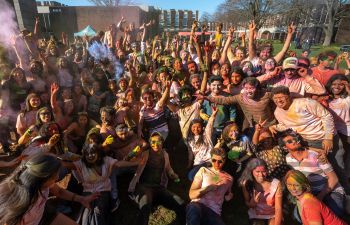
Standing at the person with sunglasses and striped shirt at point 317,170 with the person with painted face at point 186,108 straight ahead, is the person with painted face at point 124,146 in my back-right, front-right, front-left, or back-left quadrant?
front-left

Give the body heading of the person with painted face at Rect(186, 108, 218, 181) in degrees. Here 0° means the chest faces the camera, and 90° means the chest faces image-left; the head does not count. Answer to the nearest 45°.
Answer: approximately 0°

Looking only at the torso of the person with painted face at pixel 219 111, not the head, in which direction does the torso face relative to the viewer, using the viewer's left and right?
facing the viewer

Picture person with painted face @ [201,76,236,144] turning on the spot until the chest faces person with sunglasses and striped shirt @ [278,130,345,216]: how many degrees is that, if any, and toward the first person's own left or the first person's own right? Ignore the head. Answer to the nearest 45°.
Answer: approximately 45° to the first person's own left

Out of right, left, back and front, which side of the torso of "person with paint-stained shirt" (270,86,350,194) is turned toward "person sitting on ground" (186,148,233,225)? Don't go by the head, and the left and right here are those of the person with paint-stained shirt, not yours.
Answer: front

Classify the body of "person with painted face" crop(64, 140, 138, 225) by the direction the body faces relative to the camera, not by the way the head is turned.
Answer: toward the camera

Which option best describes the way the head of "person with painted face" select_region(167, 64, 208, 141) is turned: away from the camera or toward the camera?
toward the camera

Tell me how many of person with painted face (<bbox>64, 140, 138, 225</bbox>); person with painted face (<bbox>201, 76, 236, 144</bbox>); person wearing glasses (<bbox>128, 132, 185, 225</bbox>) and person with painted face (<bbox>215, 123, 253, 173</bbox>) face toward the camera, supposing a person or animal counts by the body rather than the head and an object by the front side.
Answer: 4

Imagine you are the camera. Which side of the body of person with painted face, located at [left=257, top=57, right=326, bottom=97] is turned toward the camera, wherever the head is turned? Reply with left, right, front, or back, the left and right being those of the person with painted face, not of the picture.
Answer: front

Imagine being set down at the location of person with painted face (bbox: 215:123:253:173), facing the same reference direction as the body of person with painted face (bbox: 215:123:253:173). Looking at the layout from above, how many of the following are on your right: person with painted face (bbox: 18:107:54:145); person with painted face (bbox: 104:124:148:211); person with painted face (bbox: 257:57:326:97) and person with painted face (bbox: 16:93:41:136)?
3

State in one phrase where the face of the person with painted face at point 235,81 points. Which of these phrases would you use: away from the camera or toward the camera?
toward the camera

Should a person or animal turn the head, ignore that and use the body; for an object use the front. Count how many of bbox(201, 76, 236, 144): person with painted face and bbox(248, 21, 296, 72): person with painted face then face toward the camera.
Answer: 2

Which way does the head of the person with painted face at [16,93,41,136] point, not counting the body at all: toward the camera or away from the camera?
toward the camera
